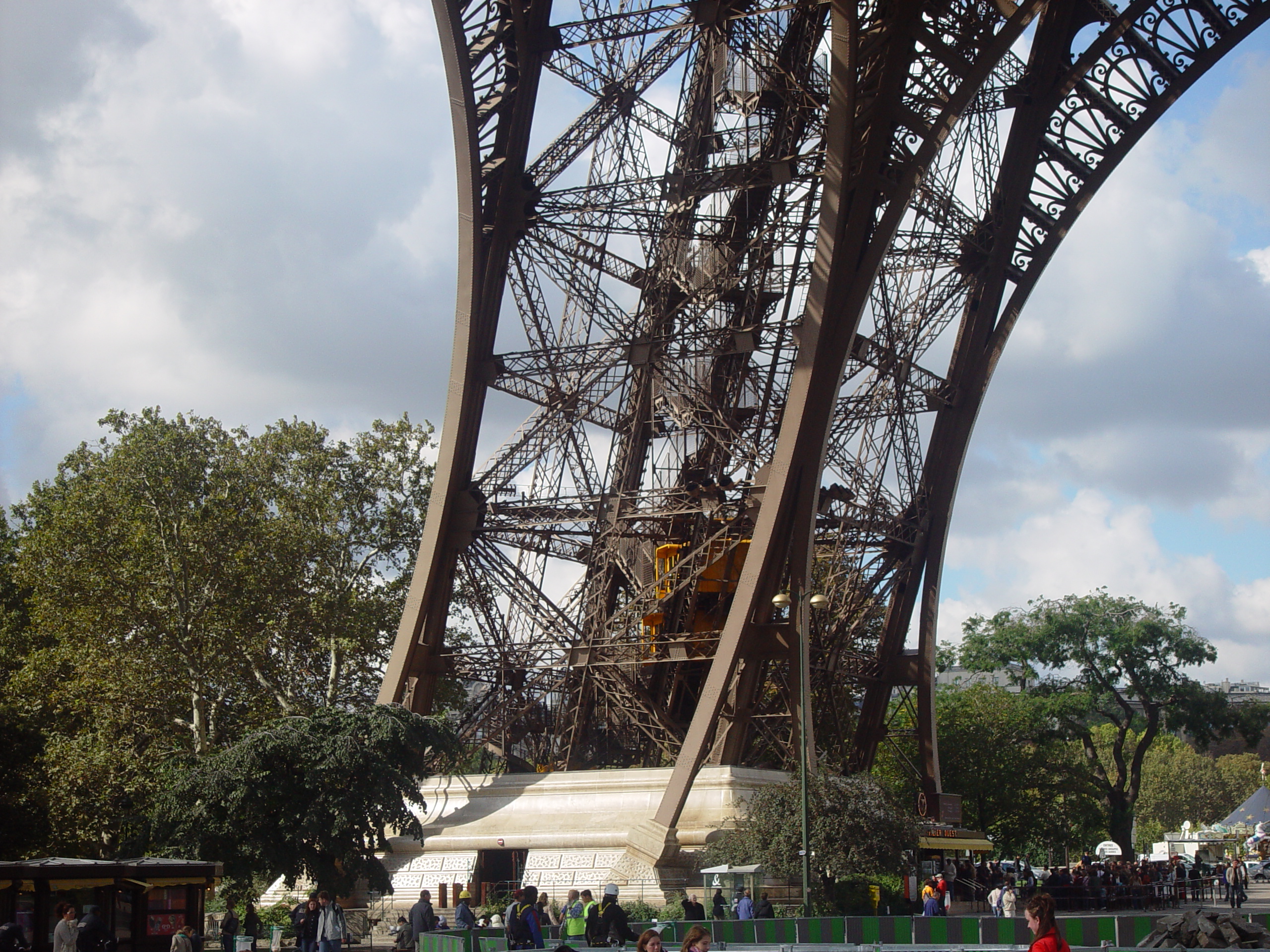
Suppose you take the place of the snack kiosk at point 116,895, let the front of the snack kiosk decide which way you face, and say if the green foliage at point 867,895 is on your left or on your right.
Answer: on your left

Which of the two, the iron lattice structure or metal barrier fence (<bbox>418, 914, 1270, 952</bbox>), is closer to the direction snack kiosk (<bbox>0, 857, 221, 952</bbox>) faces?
the metal barrier fence

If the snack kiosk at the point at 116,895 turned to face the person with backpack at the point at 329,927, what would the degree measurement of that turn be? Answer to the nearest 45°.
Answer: approximately 45° to its left

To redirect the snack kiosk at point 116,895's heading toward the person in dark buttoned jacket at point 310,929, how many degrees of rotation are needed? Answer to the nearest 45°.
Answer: approximately 90° to its left

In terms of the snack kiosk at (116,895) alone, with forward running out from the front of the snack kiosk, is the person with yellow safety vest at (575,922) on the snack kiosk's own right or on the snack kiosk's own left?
on the snack kiosk's own left

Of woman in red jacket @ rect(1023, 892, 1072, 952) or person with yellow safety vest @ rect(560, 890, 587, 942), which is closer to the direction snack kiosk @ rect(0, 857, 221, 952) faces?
the woman in red jacket

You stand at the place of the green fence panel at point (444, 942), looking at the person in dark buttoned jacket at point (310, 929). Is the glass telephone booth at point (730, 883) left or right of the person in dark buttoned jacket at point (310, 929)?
right

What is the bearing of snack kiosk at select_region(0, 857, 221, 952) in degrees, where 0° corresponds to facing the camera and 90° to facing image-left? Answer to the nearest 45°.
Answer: approximately 0°

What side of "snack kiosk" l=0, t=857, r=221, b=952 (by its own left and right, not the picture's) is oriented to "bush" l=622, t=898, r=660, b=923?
left

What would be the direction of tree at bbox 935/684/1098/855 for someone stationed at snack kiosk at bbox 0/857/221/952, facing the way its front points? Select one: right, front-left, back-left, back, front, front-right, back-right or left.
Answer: back-left
